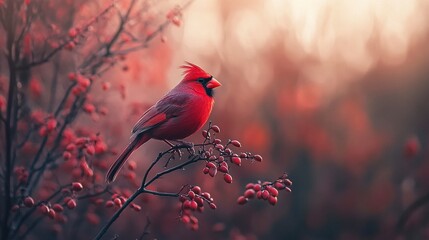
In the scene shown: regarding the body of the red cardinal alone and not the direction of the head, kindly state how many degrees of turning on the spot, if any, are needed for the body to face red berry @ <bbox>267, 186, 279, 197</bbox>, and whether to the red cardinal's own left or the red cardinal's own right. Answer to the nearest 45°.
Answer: approximately 45° to the red cardinal's own right

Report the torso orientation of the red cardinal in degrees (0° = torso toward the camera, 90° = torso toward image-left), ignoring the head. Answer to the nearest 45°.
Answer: approximately 270°

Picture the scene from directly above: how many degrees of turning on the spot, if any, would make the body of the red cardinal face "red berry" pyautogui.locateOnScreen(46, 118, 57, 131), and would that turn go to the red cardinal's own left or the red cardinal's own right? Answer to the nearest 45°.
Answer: approximately 180°

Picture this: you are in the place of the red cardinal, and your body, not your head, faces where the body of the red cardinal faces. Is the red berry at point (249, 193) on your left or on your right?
on your right

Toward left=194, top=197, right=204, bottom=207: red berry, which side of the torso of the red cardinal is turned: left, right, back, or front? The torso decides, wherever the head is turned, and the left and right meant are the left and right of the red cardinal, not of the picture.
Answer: front

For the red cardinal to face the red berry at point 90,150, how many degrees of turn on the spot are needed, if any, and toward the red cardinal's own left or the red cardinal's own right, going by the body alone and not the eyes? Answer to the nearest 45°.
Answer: approximately 180°
